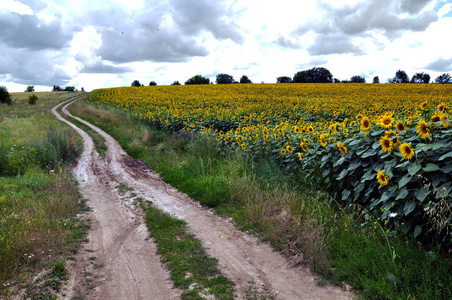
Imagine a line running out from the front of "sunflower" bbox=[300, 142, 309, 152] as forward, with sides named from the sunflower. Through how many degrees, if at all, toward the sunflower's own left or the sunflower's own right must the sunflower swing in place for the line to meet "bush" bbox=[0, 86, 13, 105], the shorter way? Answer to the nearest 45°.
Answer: approximately 90° to the sunflower's own right

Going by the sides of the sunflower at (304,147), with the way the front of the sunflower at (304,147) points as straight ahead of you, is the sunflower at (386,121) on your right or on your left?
on your left

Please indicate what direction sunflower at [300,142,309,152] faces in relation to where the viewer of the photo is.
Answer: facing the viewer and to the left of the viewer

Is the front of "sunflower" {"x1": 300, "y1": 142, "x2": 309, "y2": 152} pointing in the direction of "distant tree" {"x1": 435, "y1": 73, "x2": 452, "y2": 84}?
no

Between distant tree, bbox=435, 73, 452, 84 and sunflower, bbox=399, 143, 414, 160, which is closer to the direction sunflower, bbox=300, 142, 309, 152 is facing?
the sunflower

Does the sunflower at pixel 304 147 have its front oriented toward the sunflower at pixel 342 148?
no

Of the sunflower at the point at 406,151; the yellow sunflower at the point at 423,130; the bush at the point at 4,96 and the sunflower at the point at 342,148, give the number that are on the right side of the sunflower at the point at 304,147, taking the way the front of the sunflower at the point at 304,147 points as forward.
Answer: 1

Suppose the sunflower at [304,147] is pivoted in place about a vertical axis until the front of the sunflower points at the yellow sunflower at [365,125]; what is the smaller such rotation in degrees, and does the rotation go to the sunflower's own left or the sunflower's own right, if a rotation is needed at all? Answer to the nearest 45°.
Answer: approximately 90° to the sunflower's own left

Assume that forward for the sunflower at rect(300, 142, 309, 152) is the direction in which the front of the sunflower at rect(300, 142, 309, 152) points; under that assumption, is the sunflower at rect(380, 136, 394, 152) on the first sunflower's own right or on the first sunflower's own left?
on the first sunflower's own left

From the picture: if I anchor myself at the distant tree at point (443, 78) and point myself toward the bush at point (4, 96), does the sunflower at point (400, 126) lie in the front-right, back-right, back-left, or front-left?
front-left

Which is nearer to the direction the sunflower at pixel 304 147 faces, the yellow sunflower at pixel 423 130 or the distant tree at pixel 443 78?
the yellow sunflower

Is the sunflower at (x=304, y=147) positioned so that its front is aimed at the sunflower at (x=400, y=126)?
no
